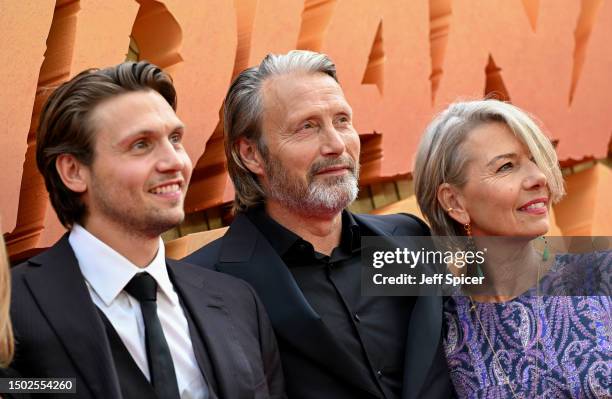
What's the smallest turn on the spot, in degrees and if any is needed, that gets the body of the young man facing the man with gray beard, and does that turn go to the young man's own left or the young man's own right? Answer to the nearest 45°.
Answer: approximately 90° to the young man's own left

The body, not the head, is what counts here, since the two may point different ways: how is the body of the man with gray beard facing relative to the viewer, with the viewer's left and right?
facing the viewer and to the right of the viewer

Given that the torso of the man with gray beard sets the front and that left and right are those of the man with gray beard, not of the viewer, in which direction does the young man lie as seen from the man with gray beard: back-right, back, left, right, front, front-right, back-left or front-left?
right

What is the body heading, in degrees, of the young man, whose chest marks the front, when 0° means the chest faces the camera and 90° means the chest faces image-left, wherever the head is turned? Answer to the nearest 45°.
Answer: approximately 315°

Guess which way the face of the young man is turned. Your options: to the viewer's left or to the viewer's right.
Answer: to the viewer's right

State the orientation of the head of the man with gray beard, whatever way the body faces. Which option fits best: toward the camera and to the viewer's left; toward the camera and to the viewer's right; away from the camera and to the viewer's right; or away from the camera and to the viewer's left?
toward the camera and to the viewer's right

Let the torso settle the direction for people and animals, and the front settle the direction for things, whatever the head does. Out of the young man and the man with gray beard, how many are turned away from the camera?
0
